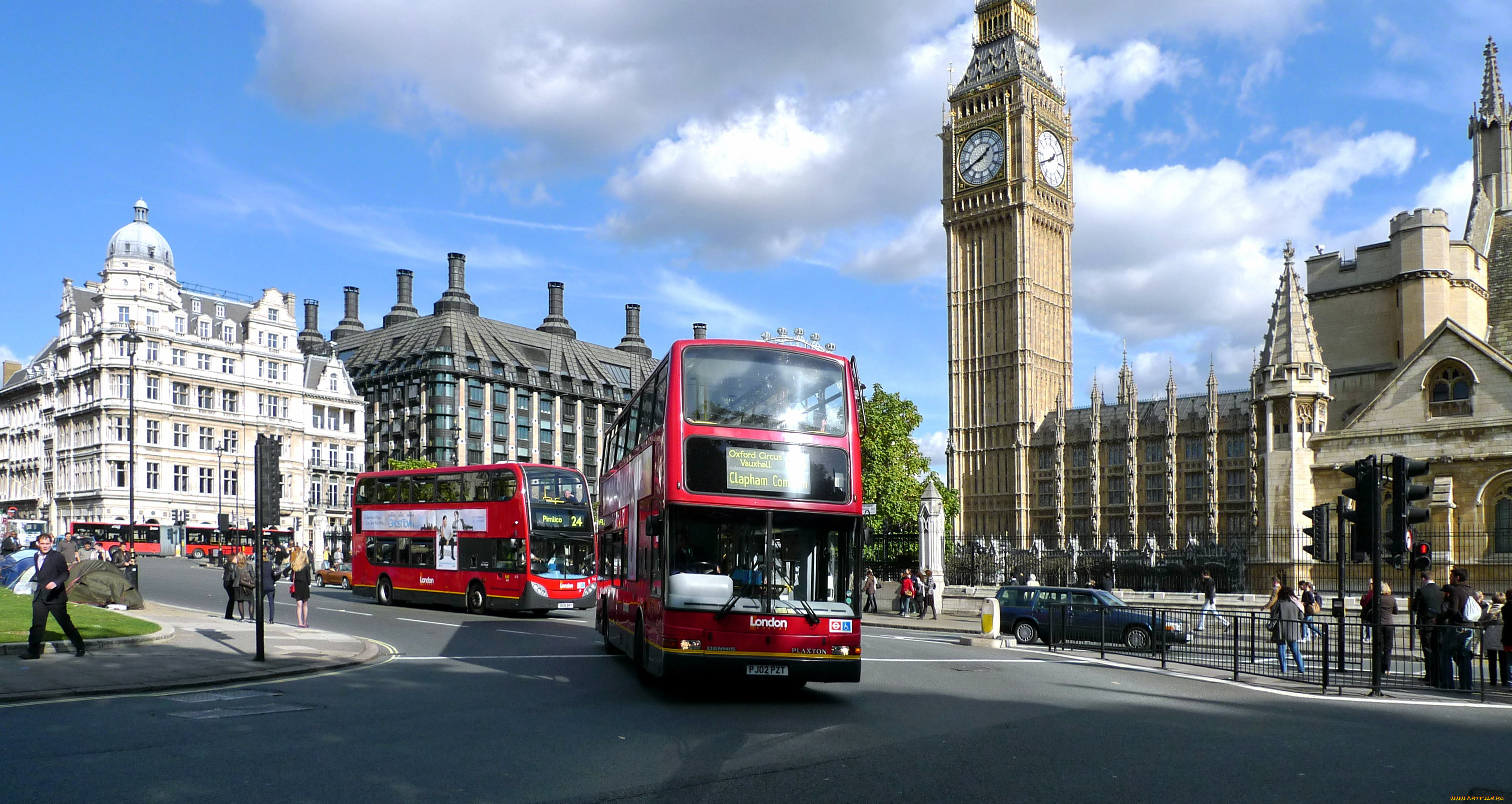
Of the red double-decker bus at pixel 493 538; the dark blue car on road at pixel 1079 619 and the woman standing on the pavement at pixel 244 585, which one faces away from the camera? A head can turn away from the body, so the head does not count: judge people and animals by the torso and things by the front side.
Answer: the woman standing on the pavement

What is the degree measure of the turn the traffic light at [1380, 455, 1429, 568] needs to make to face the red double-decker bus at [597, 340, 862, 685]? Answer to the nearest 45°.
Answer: approximately 135° to its right

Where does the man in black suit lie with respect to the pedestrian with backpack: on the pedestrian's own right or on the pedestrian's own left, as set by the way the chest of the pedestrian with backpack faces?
on the pedestrian's own left

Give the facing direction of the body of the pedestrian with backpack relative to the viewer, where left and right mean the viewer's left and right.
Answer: facing away from the viewer and to the left of the viewer

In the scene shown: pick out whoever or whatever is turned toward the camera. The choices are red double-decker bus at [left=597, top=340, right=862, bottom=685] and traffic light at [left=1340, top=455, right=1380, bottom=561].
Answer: the red double-decker bus

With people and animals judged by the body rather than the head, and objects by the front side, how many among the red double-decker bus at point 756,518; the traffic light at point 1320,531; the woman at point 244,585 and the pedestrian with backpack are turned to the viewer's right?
0

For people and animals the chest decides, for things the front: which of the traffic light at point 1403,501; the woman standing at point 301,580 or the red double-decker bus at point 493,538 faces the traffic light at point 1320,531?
the red double-decker bus

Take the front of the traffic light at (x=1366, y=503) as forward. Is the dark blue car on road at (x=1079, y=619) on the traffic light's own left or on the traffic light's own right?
on the traffic light's own right

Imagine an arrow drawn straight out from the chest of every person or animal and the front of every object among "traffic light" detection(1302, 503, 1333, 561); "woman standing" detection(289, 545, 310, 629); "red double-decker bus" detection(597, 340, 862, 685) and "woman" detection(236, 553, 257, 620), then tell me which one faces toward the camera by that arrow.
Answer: the red double-decker bus

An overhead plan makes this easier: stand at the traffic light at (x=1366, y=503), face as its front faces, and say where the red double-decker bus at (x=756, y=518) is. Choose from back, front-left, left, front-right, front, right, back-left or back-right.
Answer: front-left
